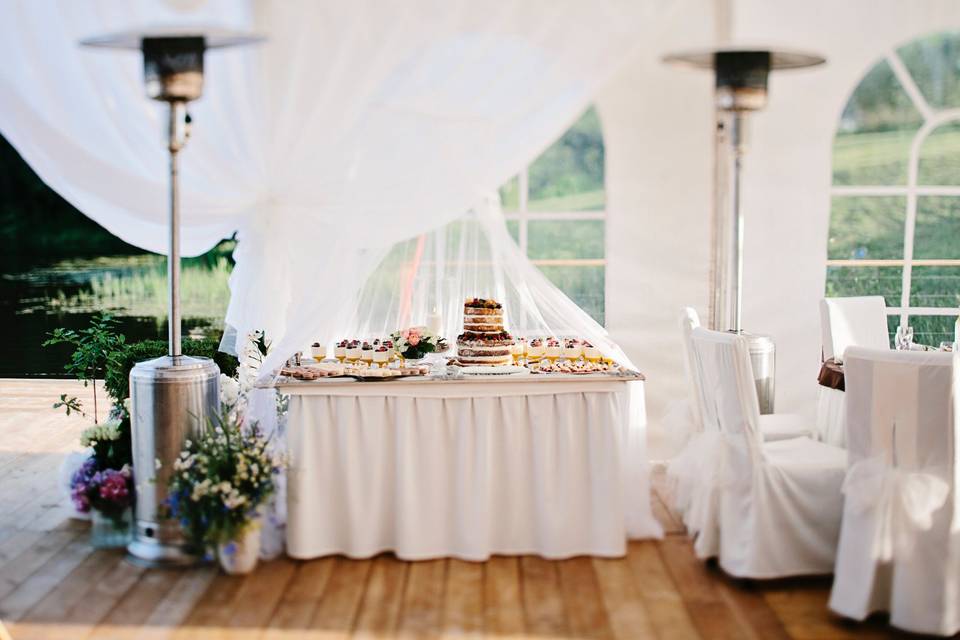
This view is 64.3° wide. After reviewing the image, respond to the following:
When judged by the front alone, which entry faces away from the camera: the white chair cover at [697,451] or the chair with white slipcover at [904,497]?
the chair with white slipcover

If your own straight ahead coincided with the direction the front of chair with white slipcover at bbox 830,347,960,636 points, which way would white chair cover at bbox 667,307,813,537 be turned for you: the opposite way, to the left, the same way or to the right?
to the right

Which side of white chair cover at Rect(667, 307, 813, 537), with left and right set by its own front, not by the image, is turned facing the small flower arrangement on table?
back

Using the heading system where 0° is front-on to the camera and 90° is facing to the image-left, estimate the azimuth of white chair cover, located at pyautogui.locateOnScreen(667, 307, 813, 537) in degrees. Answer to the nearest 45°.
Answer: approximately 270°

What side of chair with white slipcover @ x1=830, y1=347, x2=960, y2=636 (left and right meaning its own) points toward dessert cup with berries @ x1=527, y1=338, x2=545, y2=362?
left

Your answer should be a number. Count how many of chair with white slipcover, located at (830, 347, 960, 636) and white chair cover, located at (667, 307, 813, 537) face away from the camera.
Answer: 1

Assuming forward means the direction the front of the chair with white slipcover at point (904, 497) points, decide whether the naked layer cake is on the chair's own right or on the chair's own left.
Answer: on the chair's own left

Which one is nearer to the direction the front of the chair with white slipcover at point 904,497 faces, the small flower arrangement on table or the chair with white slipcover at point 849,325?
the chair with white slipcover

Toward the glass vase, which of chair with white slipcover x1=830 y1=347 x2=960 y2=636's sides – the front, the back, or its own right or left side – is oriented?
left

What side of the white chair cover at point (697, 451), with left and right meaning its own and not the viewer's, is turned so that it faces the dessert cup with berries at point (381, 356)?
back

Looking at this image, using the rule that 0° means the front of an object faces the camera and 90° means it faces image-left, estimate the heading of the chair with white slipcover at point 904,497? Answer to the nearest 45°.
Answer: approximately 180°
